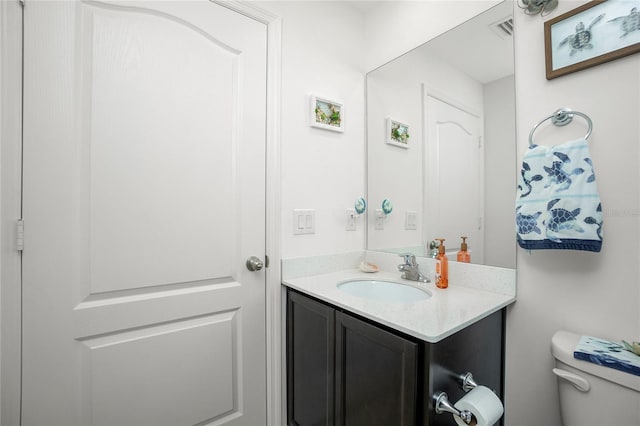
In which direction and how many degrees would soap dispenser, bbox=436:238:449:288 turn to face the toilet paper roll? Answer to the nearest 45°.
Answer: approximately 45° to its left

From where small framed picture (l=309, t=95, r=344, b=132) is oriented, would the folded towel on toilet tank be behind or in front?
in front

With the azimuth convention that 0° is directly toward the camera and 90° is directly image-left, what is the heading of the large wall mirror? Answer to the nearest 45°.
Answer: approximately 45°

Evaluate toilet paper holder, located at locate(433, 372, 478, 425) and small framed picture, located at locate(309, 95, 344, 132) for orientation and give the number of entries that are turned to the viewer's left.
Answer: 0

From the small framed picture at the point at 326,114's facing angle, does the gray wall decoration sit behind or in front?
in front

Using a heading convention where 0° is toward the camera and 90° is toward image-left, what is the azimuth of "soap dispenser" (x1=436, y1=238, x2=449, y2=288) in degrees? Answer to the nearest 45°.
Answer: approximately 45°

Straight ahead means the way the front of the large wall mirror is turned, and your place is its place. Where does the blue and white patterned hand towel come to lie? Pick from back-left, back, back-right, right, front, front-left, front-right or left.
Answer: left
